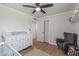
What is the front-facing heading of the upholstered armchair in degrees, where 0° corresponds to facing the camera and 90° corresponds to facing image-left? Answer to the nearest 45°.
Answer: approximately 45°

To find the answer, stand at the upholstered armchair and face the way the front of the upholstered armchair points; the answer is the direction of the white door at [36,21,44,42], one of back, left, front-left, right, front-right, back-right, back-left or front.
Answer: right

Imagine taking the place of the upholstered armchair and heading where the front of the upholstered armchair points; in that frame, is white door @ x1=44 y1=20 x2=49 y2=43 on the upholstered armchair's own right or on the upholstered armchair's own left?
on the upholstered armchair's own right

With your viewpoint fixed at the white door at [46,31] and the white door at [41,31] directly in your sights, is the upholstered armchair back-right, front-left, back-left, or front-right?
back-left
